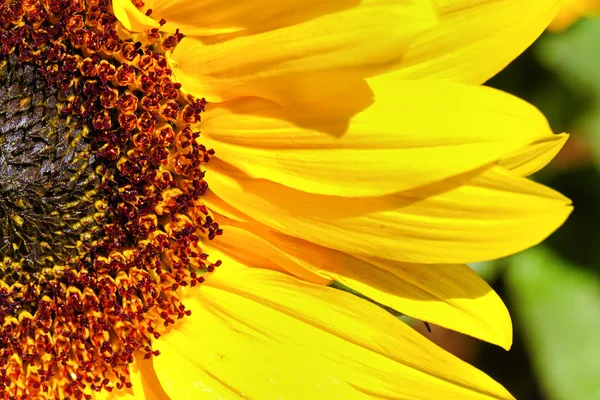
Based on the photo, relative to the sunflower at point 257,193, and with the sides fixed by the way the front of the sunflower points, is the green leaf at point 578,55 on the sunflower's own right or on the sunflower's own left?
on the sunflower's own left

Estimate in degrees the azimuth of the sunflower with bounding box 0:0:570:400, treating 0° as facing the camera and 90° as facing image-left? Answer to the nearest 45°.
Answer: approximately 0°
